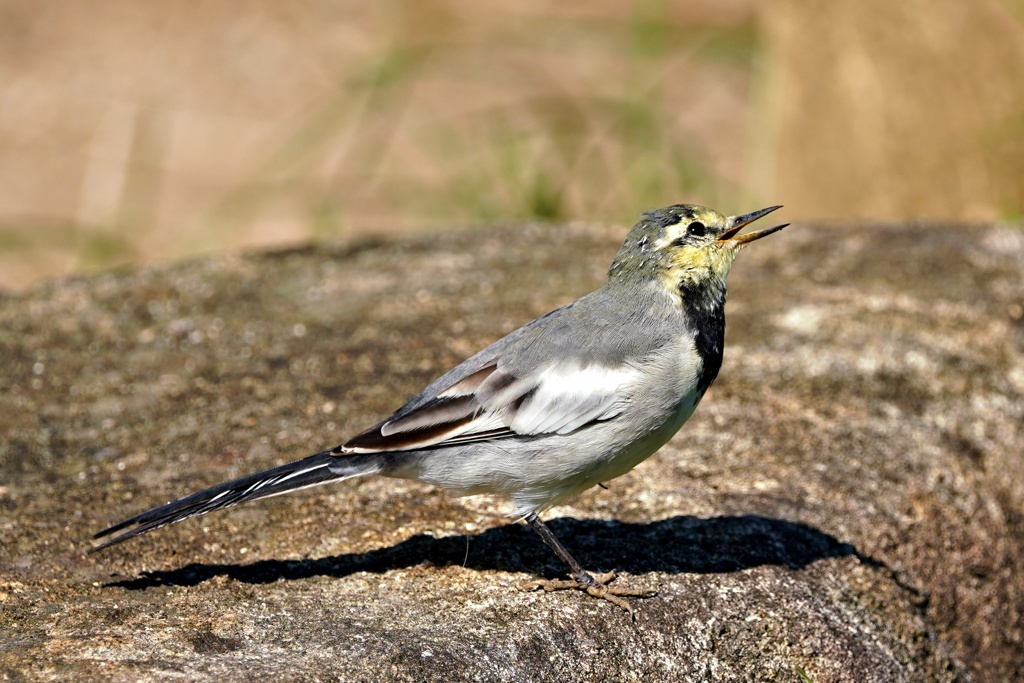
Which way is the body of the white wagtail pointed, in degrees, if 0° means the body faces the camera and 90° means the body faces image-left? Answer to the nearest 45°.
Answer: approximately 270°
